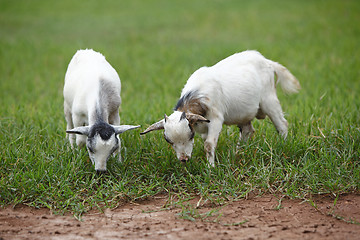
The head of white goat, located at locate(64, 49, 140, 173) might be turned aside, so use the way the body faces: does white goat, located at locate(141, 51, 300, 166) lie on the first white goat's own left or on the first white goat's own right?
on the first white goat's own left

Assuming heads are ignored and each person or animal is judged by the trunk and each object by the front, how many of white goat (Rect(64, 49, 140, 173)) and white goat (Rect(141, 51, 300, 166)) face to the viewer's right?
0

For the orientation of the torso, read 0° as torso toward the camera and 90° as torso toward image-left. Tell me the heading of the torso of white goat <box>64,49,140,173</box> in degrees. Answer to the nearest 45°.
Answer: approximately 0°

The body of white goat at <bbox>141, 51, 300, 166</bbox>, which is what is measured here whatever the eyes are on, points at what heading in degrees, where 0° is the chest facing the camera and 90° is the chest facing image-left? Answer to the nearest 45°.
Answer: approximately 45°
